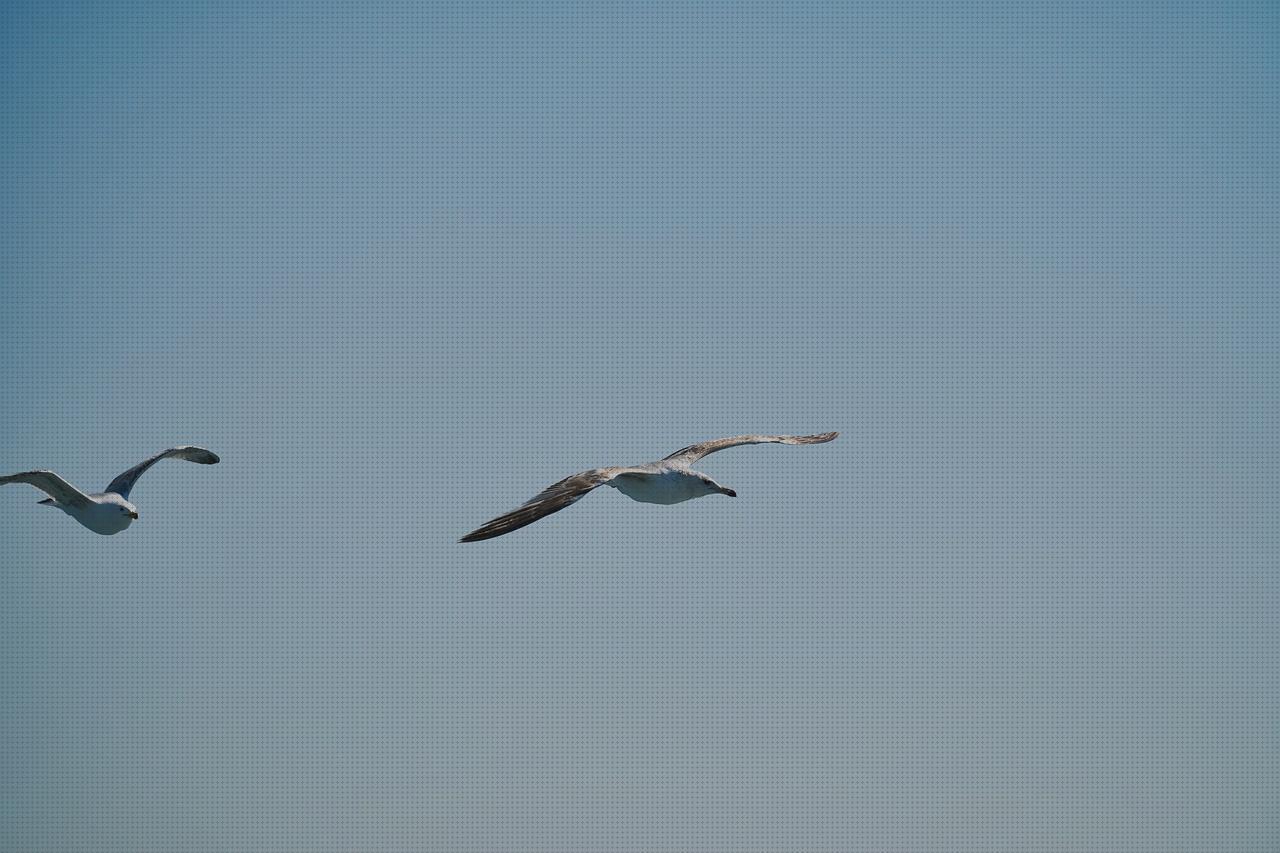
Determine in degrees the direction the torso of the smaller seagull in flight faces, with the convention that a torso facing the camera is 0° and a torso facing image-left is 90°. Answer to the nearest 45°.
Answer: approximately 315°

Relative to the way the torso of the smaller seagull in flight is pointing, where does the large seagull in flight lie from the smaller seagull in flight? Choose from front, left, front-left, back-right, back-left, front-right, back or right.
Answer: front

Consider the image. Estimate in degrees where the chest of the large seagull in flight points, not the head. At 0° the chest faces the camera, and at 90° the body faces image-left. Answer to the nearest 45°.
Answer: approximately 315°

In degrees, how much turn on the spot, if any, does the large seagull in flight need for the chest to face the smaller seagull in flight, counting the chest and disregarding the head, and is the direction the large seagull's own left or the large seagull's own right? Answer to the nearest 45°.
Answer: approximately 135° to the large seagull's own right

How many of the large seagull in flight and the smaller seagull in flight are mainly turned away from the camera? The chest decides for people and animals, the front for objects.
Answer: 0
